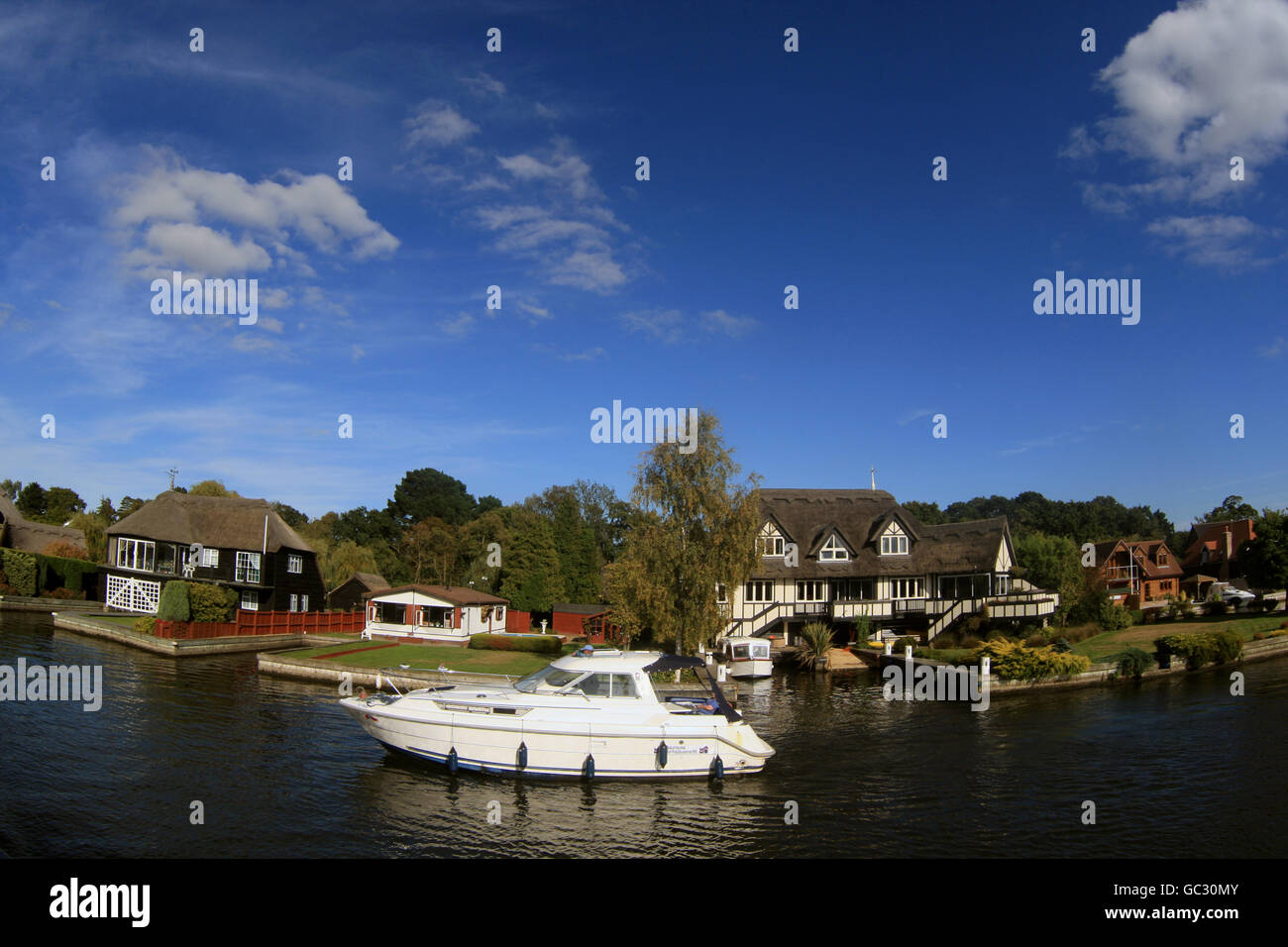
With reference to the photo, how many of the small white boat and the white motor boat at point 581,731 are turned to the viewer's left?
1

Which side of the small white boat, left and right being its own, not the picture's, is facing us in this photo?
front

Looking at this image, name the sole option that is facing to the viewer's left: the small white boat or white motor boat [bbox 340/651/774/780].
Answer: the white motor boat

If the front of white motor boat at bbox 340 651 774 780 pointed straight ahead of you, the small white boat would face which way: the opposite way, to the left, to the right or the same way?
to the left

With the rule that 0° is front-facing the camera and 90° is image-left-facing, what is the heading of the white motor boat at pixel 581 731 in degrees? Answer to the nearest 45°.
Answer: approximately 90°

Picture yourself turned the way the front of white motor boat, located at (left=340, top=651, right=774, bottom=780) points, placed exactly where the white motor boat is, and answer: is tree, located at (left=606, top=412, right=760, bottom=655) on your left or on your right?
on your right

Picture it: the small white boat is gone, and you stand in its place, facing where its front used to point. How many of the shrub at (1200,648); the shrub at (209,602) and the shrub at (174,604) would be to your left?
1
